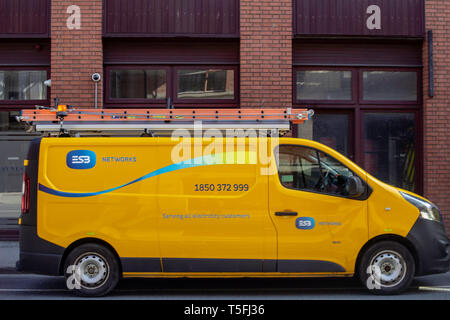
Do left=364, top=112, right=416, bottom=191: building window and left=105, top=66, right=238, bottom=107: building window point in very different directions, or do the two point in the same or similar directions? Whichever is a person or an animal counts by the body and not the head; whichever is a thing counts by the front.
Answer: same or similar directions

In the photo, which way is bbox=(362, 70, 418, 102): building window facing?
toward the camera

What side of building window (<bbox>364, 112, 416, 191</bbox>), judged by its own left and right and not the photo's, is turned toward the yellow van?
front

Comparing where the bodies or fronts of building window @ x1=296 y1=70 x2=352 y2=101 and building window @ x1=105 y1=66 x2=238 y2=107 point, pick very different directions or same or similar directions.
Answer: same or similar directions

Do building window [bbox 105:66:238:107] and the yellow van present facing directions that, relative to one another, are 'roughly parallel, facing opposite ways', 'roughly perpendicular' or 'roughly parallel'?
roughly perpendicular

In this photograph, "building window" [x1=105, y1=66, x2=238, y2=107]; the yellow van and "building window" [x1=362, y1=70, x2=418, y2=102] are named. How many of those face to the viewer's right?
1

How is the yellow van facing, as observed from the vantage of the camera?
facing to the right of the viewer

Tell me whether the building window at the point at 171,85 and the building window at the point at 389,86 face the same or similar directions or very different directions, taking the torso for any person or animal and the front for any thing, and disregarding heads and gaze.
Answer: same or similar directions

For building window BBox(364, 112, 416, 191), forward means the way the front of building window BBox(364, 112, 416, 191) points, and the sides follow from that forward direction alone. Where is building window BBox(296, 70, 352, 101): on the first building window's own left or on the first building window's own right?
on the first building window's own right

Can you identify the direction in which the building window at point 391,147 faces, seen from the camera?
facing the viewer

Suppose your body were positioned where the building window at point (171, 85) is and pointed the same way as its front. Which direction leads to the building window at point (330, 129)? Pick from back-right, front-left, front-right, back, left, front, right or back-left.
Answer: left

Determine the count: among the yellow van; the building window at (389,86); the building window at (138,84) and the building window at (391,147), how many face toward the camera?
3

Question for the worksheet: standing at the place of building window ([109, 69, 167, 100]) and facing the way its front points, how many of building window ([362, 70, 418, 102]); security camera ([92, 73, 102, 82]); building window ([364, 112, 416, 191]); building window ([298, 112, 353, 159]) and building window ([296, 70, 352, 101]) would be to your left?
4

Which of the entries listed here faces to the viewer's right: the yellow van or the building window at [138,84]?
the yellow van

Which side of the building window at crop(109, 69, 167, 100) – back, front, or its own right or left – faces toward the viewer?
front

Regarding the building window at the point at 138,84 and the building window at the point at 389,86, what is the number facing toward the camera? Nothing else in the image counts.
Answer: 2
